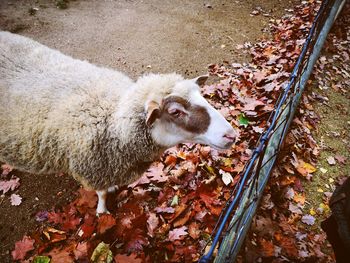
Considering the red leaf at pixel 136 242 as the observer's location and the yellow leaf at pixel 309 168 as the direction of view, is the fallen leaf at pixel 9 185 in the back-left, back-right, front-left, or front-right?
back-left

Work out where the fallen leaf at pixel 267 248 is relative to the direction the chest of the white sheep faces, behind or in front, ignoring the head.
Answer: in front

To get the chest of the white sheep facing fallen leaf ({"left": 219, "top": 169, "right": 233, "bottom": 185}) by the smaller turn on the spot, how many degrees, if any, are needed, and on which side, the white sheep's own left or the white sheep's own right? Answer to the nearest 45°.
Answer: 0° — it already faces it

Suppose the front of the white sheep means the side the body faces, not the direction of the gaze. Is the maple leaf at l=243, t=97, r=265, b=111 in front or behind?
in front

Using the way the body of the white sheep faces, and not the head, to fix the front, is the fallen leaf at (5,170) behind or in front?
behind

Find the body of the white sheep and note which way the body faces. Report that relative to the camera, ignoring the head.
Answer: to the viewer's right
